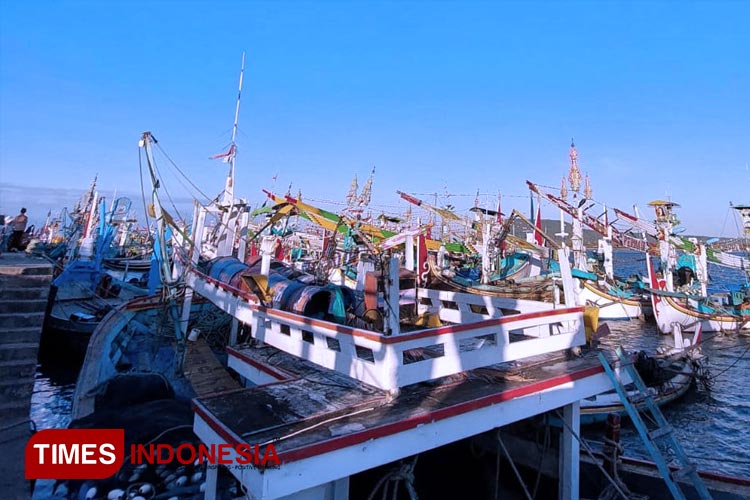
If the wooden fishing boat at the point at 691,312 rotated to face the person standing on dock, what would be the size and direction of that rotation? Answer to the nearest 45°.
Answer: approximately 45° to its left

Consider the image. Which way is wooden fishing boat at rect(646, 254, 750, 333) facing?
to the viewer's left

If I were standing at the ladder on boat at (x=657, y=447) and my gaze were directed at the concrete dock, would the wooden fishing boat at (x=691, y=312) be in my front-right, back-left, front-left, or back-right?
back-right

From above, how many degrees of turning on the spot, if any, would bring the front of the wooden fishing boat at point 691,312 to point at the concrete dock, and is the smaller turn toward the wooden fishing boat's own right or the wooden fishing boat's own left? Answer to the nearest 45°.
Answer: approximately 90° to the wooden fishing boat's own left

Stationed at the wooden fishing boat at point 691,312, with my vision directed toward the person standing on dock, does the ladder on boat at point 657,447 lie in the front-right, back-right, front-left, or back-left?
front-left

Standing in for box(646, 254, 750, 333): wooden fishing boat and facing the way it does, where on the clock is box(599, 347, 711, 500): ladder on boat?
The ladder on boat is roughly at 9 o'clock from the wooden fishing boat.
